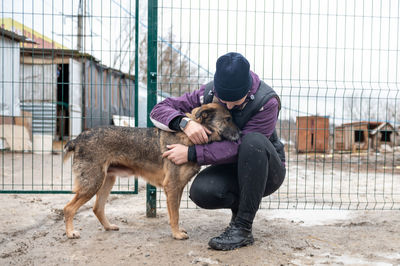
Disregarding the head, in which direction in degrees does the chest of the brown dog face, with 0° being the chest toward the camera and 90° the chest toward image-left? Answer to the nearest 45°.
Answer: approximately 270°

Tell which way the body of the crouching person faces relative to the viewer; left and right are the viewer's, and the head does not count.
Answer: facing the viewer and to the left of the viewer

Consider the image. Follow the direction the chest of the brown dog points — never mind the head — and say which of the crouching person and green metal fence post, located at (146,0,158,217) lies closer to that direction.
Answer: the crouching person

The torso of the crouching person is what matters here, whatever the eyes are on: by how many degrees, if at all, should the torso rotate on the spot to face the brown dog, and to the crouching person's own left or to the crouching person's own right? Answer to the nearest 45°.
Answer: approximately 45° to the crouching person's own right

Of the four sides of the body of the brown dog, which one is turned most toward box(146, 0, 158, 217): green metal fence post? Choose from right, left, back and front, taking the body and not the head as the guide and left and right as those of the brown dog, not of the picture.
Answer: left

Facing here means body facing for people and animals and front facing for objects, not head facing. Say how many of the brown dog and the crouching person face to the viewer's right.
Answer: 1
